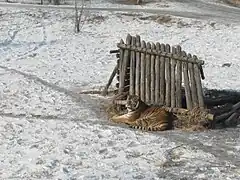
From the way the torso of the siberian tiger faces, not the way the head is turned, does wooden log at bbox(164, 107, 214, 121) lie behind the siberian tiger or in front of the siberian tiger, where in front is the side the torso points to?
behind

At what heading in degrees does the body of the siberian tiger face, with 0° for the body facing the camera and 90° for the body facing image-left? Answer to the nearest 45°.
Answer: approximately 90°
